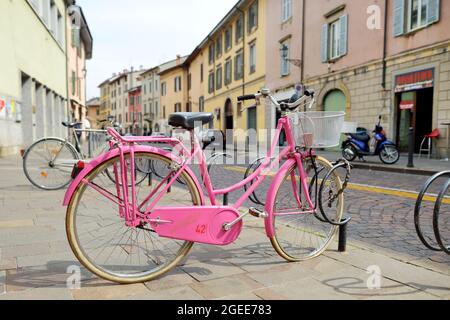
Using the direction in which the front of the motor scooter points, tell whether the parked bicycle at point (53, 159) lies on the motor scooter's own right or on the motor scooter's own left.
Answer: on the motor scooter's own right

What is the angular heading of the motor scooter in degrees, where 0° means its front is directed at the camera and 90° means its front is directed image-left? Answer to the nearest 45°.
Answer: approximately 270°

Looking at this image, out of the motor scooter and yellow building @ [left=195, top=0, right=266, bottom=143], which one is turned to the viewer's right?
the motor scooter

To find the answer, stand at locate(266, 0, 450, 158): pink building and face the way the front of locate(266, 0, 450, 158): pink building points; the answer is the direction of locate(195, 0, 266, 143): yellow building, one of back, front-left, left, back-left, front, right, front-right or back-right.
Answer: right

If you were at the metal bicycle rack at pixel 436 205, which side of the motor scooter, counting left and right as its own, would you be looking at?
right

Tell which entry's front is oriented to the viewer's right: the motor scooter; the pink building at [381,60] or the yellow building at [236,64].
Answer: the motor scooter
